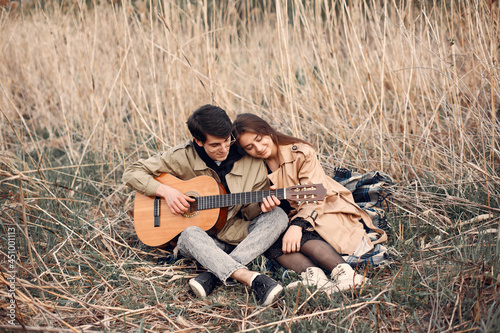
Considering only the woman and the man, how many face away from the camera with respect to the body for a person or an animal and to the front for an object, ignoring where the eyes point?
0

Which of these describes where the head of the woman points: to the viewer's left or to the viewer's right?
to the viewer's left

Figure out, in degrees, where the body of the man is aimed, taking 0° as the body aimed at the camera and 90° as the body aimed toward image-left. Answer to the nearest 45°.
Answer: approximately 0°

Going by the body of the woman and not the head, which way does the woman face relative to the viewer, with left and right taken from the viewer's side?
facing the viewer and to the left of the viewer
